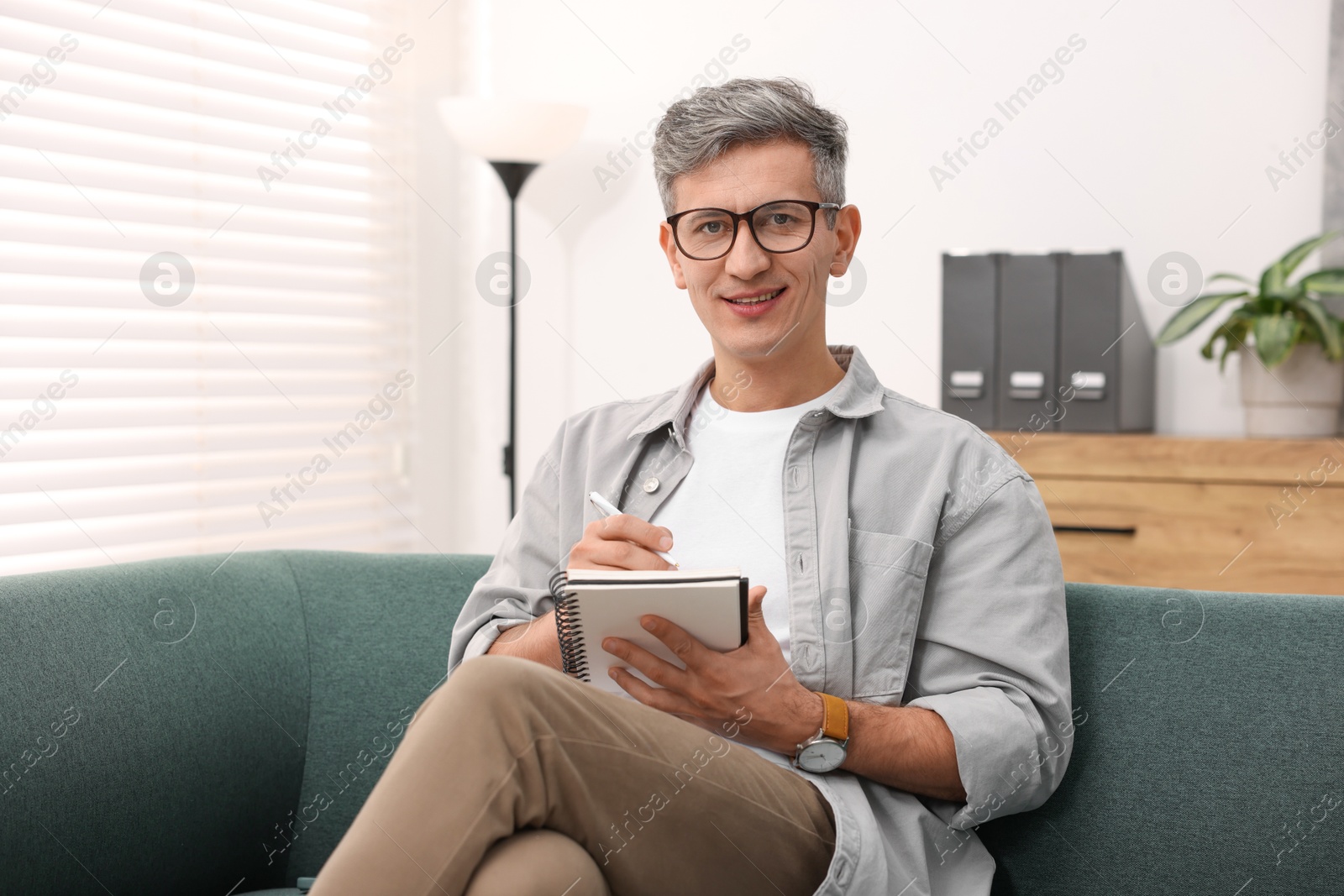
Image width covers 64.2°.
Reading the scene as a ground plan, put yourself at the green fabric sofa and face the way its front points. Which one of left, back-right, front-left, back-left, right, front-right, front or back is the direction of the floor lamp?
back

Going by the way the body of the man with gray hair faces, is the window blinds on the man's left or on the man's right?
on the man's right

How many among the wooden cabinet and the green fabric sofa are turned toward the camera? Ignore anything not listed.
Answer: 2

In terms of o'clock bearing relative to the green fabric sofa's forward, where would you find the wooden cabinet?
The wooden cabinet is roughly at 8 o'clock from the green fabric sofa.

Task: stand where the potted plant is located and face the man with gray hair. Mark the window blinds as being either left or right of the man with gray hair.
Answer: right

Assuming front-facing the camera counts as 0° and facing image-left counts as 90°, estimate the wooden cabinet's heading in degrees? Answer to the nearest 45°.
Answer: approximately 0°

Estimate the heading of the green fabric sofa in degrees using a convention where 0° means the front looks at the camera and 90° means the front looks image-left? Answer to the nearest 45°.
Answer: approximately 0°

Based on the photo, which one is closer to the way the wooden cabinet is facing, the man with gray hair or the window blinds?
the man with gray hair

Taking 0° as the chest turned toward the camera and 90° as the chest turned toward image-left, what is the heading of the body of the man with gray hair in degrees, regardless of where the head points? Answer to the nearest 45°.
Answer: approximately 45°

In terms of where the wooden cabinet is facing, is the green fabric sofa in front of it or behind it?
in front

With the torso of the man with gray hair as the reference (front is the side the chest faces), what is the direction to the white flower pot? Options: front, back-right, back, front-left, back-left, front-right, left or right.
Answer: back
